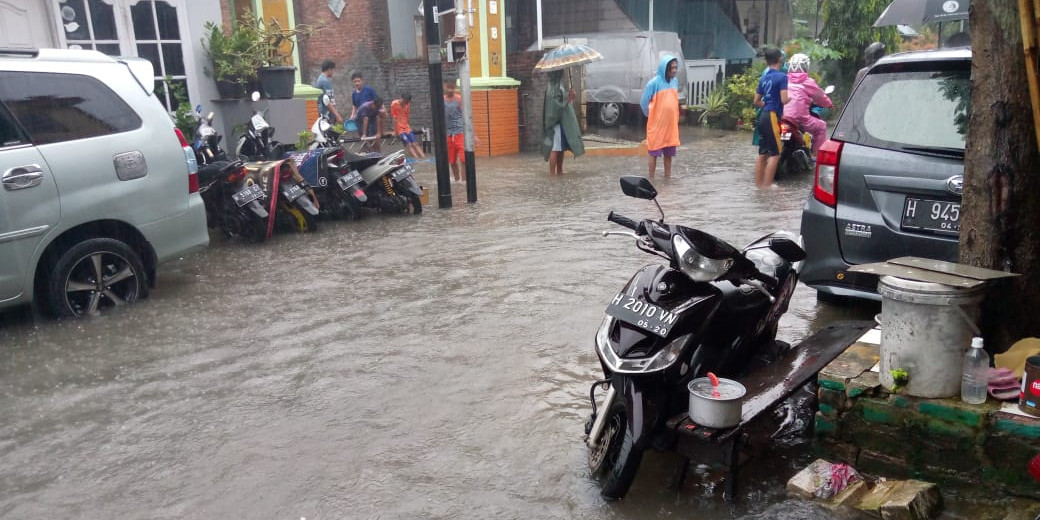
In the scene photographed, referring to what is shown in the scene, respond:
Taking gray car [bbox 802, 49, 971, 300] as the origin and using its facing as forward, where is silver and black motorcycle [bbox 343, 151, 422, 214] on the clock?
The silver and black motorcycle is roughly at 10 o'clock from the gray car.

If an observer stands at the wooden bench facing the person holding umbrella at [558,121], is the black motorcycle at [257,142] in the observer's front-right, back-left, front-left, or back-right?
front-left

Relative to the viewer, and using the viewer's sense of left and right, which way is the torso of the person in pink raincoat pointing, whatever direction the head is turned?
facing away from the viewer and to the right of the viewer

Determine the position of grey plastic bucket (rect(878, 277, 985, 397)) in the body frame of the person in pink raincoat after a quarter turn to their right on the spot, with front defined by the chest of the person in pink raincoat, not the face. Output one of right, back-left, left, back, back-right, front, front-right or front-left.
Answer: front-right

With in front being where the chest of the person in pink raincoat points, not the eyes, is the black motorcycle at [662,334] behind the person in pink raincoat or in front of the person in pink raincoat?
behind

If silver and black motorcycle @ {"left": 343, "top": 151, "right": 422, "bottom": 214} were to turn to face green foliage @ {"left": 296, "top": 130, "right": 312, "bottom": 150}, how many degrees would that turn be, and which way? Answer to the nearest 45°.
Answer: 0° — it already faces it

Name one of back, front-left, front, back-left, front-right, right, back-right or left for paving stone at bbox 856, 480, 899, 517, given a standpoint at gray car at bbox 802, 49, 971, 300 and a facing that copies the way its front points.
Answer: back

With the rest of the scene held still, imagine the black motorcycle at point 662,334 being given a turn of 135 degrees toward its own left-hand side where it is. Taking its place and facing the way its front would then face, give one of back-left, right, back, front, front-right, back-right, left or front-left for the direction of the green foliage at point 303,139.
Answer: back-left

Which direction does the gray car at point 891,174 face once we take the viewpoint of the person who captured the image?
facing away from the viewer

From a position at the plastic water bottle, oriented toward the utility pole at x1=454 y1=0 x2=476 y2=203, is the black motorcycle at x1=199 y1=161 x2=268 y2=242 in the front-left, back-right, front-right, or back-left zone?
front-left

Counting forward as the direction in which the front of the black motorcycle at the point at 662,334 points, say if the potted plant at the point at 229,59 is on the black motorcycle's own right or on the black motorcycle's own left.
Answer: on the black motorcycle's own right

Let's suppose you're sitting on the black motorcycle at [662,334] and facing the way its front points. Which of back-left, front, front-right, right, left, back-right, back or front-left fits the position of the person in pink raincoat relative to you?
back-right

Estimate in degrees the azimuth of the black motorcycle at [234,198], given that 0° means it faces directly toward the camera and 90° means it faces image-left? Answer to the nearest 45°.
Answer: approximately 135°

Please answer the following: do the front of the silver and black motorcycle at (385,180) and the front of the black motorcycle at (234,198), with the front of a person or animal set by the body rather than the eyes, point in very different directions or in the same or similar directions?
same or similar directions

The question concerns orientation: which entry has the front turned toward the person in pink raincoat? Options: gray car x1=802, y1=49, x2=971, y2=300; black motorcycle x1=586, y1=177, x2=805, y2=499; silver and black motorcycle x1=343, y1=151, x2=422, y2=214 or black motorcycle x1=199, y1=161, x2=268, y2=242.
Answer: the gray car

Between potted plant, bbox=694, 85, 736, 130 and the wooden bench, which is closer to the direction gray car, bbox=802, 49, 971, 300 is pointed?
the potted plant

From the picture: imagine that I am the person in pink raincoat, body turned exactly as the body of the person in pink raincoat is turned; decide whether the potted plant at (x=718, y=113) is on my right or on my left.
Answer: on my left
